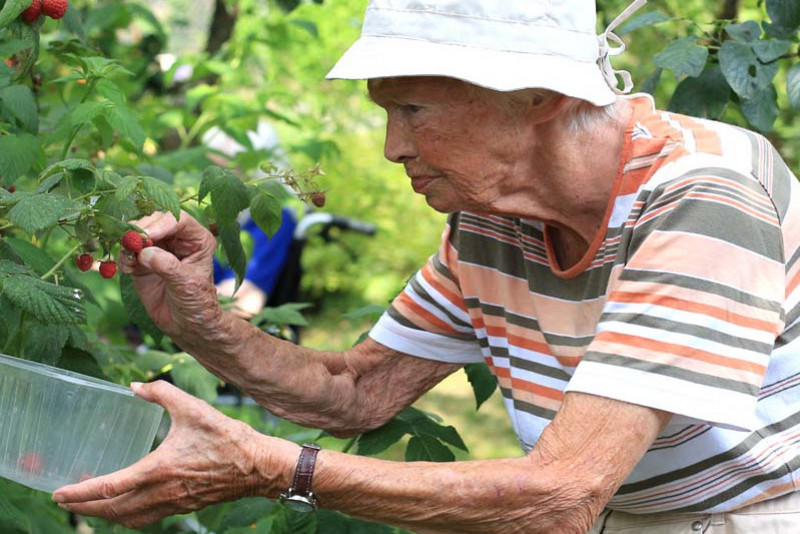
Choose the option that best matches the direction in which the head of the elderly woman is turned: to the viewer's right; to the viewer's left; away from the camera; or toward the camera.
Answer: to the viewer's left

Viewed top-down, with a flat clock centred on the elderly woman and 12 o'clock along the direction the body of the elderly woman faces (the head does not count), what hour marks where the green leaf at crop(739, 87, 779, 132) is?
The green leaf is roughly at 4 o'clock from the elderly woman.

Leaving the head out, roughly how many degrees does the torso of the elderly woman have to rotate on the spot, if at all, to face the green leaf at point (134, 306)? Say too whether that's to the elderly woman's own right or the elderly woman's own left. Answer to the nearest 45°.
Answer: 0° — they already face it

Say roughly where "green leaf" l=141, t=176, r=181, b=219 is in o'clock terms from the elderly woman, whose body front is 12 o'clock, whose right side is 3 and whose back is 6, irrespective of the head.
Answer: The green leaf is roughly at 12 o'clock from the elderly woman.

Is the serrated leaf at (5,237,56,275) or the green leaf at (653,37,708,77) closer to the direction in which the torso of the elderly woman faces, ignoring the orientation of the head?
the serrated leaf

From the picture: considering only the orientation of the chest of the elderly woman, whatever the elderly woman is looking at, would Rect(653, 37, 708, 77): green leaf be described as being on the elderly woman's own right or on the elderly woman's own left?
on the elderly woman's own right

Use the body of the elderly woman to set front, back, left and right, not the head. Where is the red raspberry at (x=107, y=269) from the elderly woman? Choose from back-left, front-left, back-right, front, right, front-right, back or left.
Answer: front

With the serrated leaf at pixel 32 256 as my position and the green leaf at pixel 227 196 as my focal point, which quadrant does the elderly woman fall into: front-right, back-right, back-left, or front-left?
front-right

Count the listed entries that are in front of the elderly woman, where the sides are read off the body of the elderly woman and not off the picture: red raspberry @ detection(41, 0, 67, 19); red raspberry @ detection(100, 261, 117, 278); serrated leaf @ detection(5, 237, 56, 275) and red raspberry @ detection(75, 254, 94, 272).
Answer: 4

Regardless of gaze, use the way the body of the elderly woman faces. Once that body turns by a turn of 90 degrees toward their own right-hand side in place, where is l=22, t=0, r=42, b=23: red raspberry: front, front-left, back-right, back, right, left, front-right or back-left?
left

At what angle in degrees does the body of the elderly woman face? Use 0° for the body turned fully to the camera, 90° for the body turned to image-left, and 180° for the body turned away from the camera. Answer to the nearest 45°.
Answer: approximately 90°

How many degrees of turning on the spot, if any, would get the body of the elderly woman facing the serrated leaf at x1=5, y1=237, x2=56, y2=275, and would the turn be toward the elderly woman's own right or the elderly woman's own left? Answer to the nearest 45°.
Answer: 0° — they already face it

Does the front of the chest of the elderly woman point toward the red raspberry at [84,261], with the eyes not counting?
yes

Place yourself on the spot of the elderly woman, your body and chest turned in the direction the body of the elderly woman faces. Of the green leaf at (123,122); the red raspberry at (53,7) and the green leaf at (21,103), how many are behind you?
0
